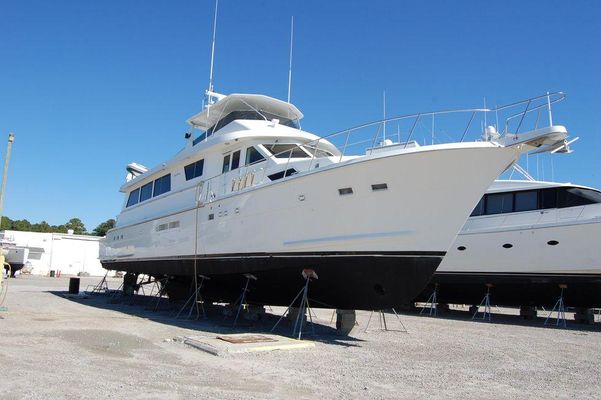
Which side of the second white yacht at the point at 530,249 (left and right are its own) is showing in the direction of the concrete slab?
right

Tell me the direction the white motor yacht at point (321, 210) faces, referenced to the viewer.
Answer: facing the viewer and to the right of the viewer

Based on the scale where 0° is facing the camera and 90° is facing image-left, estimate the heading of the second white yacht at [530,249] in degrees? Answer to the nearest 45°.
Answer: approximately 315°

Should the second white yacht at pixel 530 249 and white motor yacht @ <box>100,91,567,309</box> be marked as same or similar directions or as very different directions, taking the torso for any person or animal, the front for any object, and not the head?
same or similar directions

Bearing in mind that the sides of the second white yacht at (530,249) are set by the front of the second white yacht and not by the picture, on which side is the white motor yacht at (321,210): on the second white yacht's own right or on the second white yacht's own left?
on the second white yacht's own right

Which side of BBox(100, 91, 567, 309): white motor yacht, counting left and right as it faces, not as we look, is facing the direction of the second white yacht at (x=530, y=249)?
left

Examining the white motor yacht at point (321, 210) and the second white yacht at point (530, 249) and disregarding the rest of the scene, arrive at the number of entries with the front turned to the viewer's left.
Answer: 0
